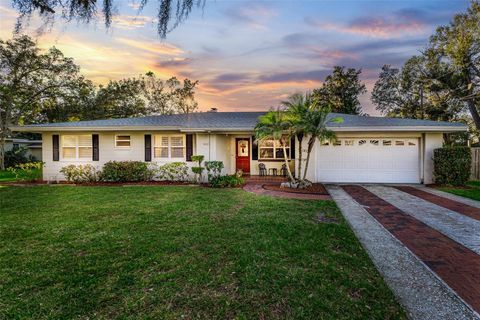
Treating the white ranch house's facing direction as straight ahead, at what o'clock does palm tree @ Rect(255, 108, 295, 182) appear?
The palm tree is roughly at 11 o'clock from the white ranch house.

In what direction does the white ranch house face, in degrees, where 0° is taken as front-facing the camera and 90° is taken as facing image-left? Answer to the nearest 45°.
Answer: approximately 0°

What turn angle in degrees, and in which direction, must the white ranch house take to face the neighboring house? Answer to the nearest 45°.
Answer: approximately 135° to its right

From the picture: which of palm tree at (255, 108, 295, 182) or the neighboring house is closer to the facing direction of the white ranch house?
the palm tree

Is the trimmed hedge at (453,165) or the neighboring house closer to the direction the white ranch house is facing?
the trimmed hedge

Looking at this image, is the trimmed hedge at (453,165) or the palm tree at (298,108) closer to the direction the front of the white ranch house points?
the palm tree

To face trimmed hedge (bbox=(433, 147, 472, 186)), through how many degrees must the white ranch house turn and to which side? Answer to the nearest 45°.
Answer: approximately 90° to its left

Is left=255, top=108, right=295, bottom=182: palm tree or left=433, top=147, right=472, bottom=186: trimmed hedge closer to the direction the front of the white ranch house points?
the palm tree
